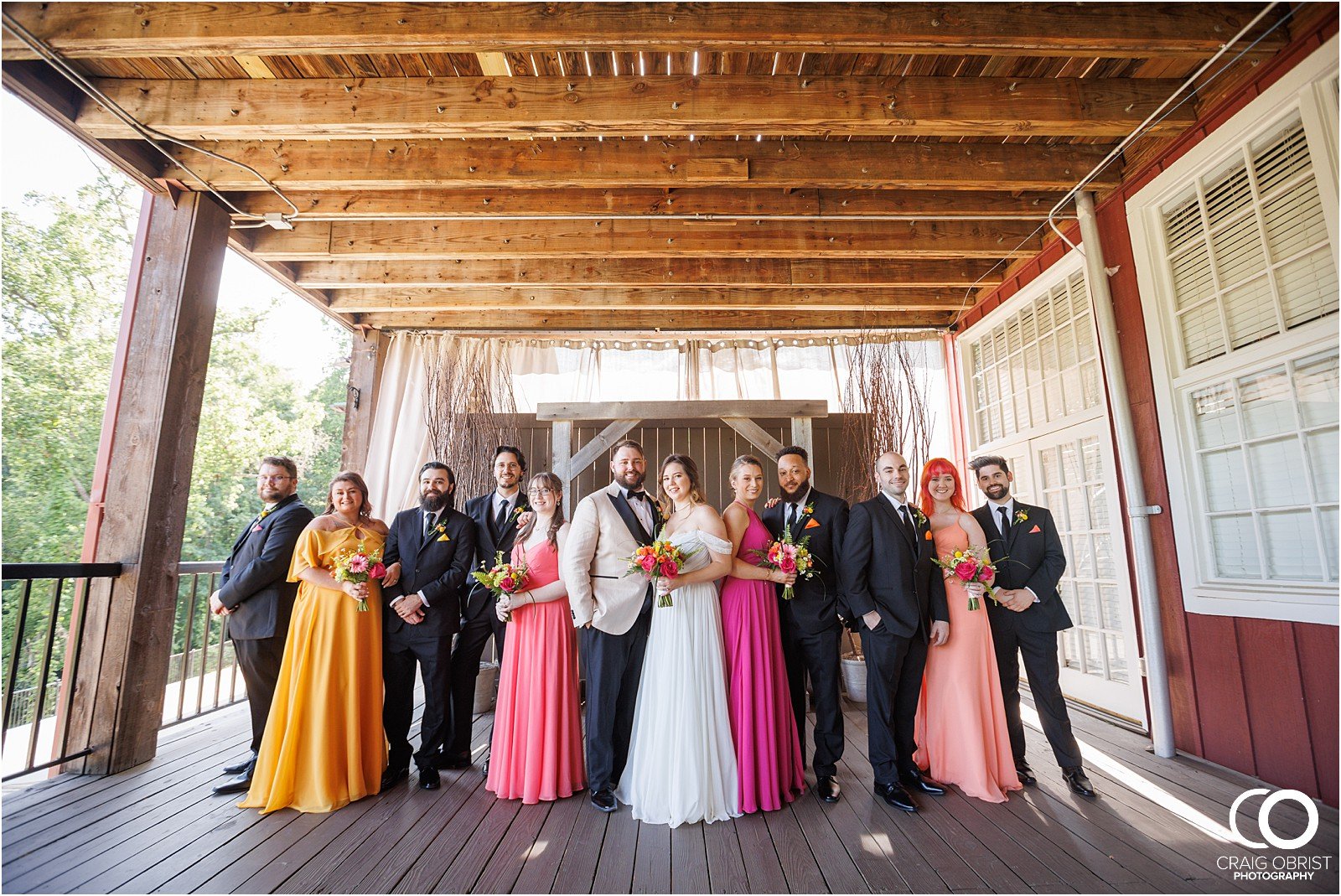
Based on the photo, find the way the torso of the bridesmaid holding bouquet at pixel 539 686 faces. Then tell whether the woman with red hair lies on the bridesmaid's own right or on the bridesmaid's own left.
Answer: on the bridesmaid's own left

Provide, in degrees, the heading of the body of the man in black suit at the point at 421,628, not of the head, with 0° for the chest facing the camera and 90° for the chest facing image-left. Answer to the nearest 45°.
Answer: approximately 0°

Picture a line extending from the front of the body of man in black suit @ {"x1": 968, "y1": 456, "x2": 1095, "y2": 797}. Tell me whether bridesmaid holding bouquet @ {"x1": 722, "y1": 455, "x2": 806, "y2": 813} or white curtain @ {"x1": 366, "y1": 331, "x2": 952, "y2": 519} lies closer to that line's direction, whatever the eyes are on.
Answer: the bridesmaid holding bouquet

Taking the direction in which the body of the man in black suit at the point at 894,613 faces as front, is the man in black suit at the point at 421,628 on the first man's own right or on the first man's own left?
on the first man's own right

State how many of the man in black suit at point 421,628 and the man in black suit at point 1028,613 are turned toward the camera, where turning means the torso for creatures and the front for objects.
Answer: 2

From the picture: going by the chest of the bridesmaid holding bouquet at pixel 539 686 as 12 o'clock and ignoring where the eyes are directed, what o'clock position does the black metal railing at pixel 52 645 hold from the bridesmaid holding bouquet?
The black metal railing is roughly at 2 o'clock from the bridesmaid holding bouquet.

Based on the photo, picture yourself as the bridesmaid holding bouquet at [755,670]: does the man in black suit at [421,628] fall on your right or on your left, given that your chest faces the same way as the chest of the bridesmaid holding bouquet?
on your right

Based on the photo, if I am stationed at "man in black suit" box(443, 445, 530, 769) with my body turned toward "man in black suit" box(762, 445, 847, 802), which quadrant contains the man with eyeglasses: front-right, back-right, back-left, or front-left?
back-right
